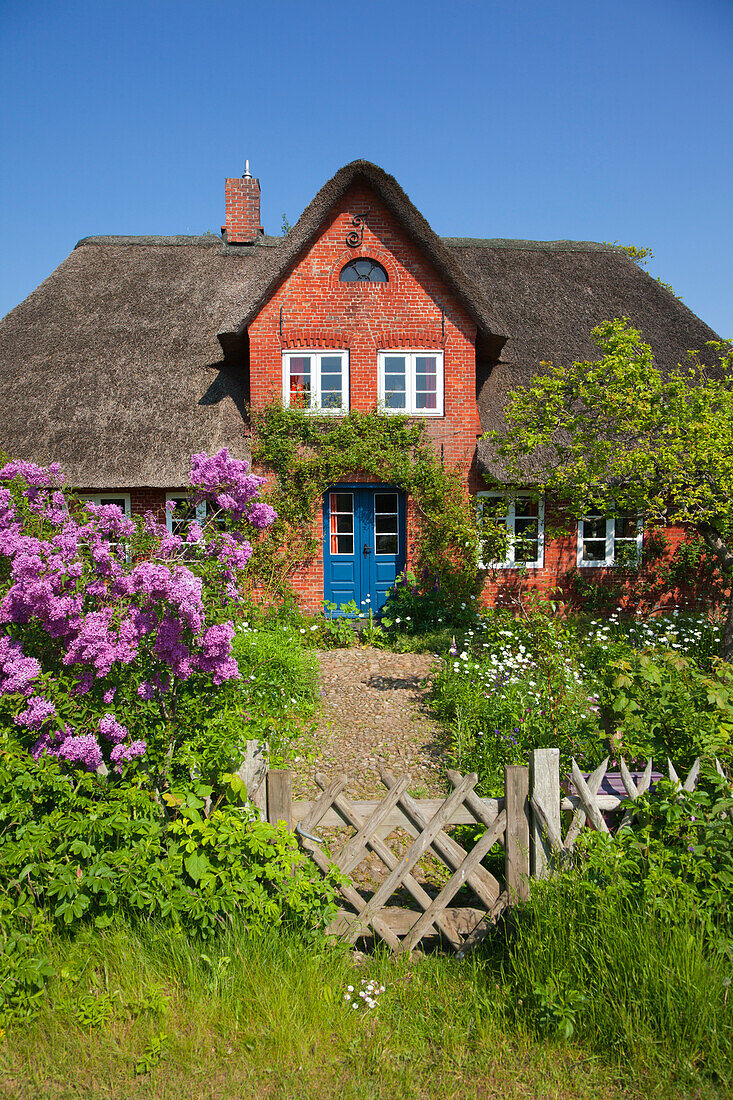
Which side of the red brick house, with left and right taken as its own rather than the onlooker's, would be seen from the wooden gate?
front

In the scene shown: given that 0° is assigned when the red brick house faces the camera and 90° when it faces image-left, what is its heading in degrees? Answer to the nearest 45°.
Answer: approximately 0°

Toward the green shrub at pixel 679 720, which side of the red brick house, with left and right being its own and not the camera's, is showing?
front

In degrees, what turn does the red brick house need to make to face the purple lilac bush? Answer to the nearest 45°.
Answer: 0° — it already faces it

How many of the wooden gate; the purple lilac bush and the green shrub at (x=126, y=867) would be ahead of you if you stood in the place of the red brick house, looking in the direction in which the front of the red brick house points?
3

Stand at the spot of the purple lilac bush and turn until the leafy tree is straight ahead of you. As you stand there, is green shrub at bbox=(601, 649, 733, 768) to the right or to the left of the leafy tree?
right

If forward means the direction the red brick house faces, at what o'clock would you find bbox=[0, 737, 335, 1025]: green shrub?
The green shrub is roughly at 12 o'clock from the red brick house.
